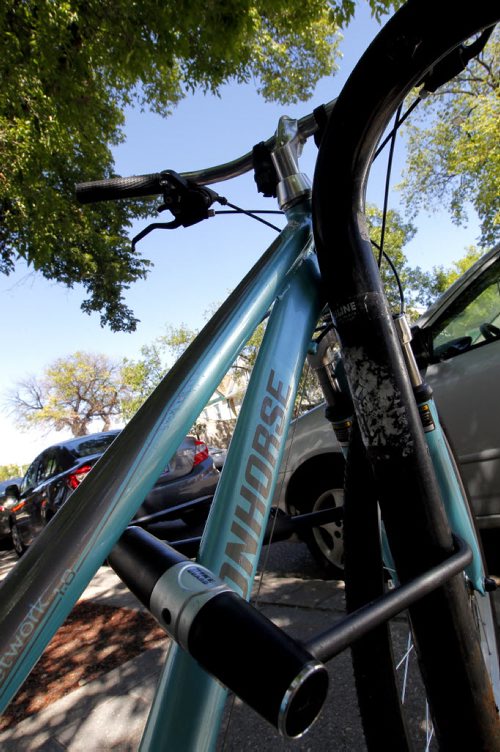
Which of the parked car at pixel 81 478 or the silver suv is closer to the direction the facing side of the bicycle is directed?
the silver suv

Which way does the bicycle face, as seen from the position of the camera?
facing away from the viewer and to the right of the viewer

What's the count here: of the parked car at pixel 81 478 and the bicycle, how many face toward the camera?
0

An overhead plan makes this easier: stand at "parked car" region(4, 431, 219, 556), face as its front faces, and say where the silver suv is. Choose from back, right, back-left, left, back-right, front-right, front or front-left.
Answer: back

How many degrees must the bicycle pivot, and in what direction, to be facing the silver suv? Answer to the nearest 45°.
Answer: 0° — it already faces it

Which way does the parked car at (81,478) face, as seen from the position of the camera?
facing away from the viewer and to the left of the viewer
